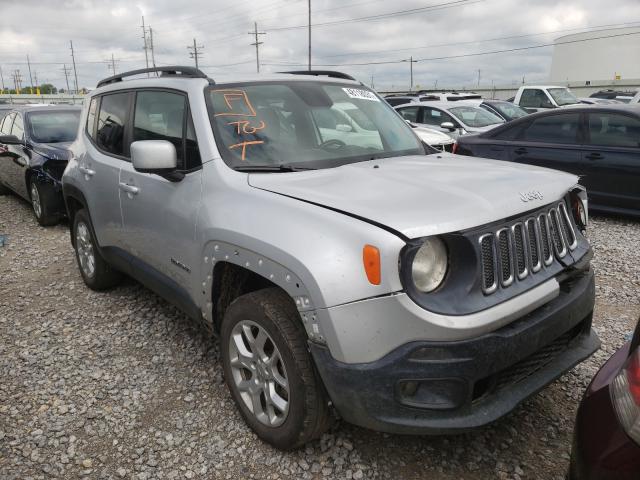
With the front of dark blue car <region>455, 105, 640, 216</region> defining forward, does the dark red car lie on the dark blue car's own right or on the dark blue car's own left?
on the dark blue car's own right

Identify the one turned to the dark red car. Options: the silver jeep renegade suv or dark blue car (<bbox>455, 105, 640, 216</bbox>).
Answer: the silver jeep renegade suv

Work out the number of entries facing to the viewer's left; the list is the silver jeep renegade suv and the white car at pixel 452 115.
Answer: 0

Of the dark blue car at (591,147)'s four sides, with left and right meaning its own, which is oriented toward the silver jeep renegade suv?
right

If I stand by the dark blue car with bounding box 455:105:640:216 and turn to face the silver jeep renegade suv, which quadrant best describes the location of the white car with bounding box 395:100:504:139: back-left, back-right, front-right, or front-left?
back-right

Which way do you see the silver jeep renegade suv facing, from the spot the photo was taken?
facing the viewer and to the right of the viewer

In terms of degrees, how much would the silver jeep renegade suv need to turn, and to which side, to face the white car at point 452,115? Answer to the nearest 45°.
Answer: approximately 135° to its left

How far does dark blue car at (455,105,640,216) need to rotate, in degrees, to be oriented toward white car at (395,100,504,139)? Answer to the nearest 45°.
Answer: approximately 135° to its left

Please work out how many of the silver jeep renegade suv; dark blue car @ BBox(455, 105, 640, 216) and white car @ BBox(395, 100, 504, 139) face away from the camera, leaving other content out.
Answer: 0

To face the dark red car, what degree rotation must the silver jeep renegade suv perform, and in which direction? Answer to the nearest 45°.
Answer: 0° — it already faces it

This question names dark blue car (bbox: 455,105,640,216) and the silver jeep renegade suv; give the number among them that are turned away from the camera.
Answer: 0

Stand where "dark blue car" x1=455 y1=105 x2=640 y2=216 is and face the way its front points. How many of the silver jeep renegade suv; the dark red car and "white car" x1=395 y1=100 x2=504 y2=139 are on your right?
2

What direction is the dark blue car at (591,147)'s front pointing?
to the viewer's right
